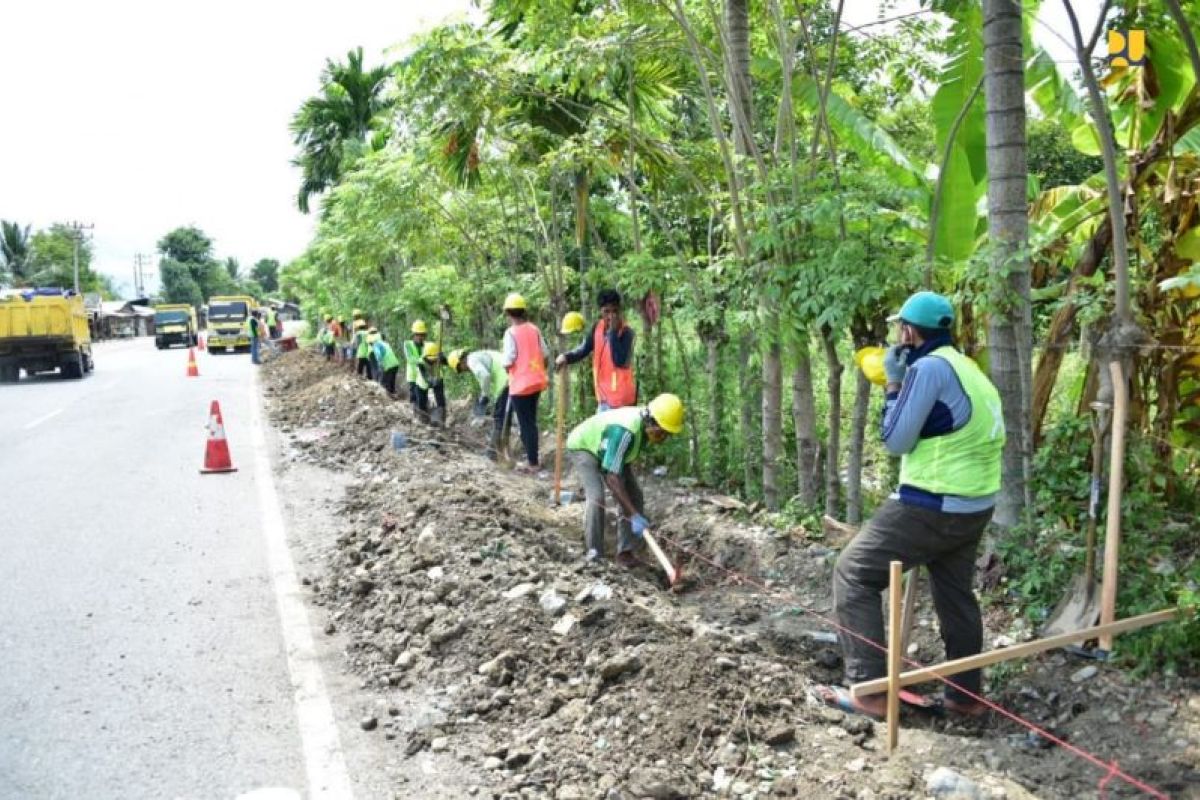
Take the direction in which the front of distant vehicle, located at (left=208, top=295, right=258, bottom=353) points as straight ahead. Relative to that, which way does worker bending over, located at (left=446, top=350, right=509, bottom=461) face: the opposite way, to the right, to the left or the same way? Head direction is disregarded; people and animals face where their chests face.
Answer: to the right

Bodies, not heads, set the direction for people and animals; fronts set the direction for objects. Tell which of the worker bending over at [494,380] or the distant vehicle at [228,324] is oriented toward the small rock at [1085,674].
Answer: the distant vehicle

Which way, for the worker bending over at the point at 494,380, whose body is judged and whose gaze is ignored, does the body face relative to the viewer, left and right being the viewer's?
facing to the left of the viewer

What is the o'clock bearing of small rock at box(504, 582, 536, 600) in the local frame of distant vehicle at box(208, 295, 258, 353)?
The small rock is roughly at 12 o'clock from the distant vehicle.

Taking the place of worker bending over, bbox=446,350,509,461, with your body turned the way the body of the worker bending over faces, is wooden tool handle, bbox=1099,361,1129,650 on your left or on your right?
on your left

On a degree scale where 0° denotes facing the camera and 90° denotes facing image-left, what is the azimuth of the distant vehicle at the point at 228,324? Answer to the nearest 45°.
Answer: approximately 0°
